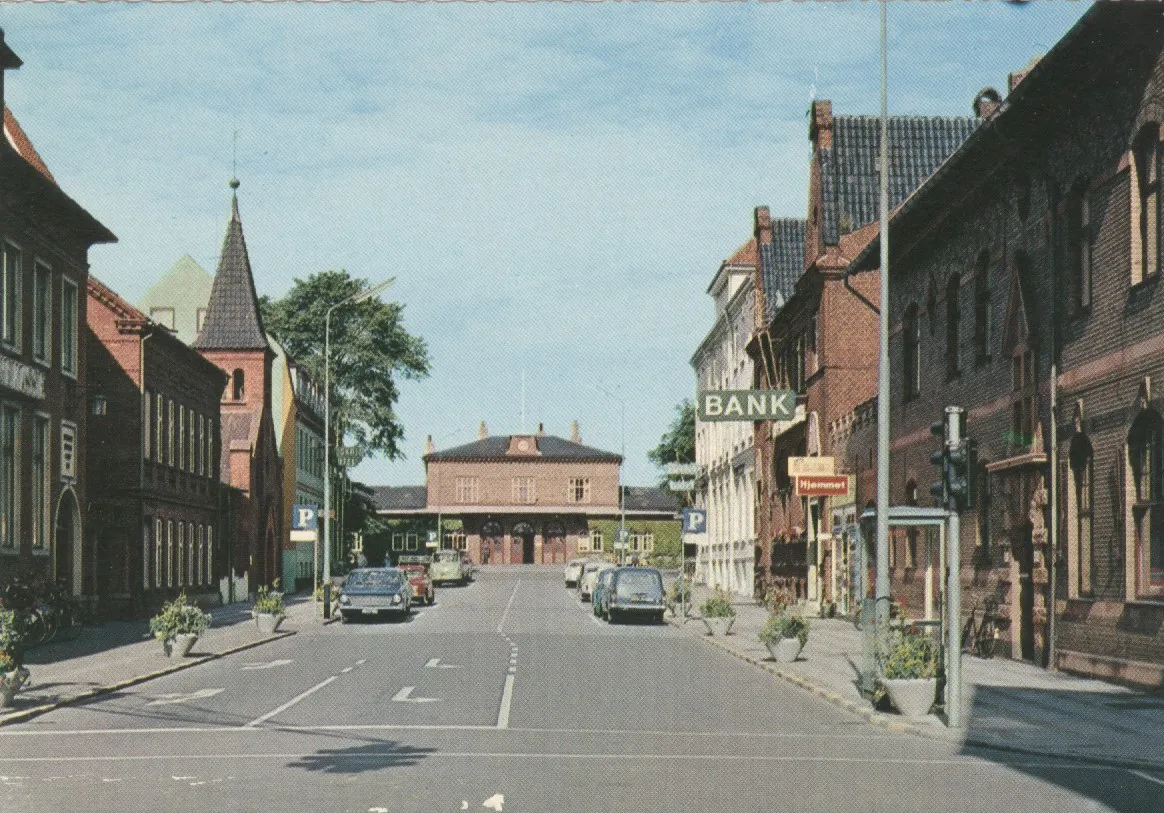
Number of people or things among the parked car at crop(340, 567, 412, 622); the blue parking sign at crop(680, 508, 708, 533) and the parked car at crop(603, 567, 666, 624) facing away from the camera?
1

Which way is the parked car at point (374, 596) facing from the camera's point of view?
toward the camera

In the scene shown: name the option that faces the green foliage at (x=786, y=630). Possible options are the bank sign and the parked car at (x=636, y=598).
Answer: the bank sign

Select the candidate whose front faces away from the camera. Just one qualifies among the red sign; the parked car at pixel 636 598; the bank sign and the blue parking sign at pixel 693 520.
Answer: the parked car

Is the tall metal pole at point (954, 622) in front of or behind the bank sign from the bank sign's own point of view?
in front

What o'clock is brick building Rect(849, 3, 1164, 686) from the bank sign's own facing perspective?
The brick building is roughly at 11 o'clock from the bank sign.

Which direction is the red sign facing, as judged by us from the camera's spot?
facing the viewer

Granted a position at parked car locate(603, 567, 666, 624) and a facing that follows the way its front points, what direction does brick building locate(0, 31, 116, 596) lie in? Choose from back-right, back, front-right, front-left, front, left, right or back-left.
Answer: back-left

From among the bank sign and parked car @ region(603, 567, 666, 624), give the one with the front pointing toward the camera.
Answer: the bank sign

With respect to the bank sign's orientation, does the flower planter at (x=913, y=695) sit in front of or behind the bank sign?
in front

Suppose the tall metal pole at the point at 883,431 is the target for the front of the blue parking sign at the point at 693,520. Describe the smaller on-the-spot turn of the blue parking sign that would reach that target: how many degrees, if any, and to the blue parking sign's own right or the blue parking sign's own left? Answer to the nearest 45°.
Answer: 0° — it already faces it

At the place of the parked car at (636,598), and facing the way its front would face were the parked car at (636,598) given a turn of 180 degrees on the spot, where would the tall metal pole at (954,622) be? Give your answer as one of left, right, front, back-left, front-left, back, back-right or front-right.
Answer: front

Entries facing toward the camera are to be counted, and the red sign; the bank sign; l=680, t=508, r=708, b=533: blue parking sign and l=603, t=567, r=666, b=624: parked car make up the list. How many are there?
3

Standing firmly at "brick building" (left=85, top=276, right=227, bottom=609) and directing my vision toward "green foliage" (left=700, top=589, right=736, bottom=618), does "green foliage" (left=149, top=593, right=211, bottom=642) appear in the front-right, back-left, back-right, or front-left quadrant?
front-right

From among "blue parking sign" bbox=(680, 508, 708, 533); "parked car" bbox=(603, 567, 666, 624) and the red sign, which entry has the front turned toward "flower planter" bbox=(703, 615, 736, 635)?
the blue parking sign

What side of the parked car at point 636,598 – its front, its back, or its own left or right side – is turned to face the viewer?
back

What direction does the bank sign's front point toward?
toward the camera

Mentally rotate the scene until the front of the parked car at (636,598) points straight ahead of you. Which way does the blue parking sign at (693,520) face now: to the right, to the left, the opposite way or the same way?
the opposite way
